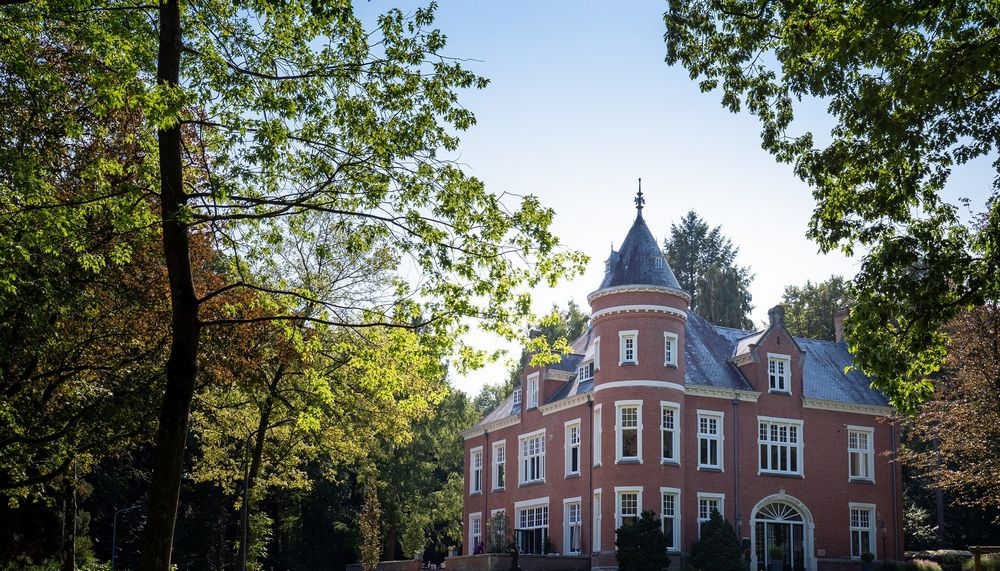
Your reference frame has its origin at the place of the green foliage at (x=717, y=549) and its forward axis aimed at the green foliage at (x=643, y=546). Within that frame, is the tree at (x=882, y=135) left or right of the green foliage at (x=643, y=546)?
left

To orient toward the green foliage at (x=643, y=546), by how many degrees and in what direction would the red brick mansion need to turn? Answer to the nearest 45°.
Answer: approximately 45° to its right

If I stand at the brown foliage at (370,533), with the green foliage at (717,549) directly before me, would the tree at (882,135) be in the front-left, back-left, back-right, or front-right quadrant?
front-right

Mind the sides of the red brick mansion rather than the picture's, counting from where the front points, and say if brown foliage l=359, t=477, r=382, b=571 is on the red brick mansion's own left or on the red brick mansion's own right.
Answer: on the red brick mansion's own right

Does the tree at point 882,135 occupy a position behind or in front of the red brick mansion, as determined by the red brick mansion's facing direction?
in front

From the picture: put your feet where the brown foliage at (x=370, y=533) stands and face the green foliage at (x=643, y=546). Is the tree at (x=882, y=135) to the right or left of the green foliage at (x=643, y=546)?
right

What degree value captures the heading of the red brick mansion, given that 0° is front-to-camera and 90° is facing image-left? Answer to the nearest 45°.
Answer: approximately 315°

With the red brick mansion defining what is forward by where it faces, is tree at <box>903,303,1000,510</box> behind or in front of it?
in front
